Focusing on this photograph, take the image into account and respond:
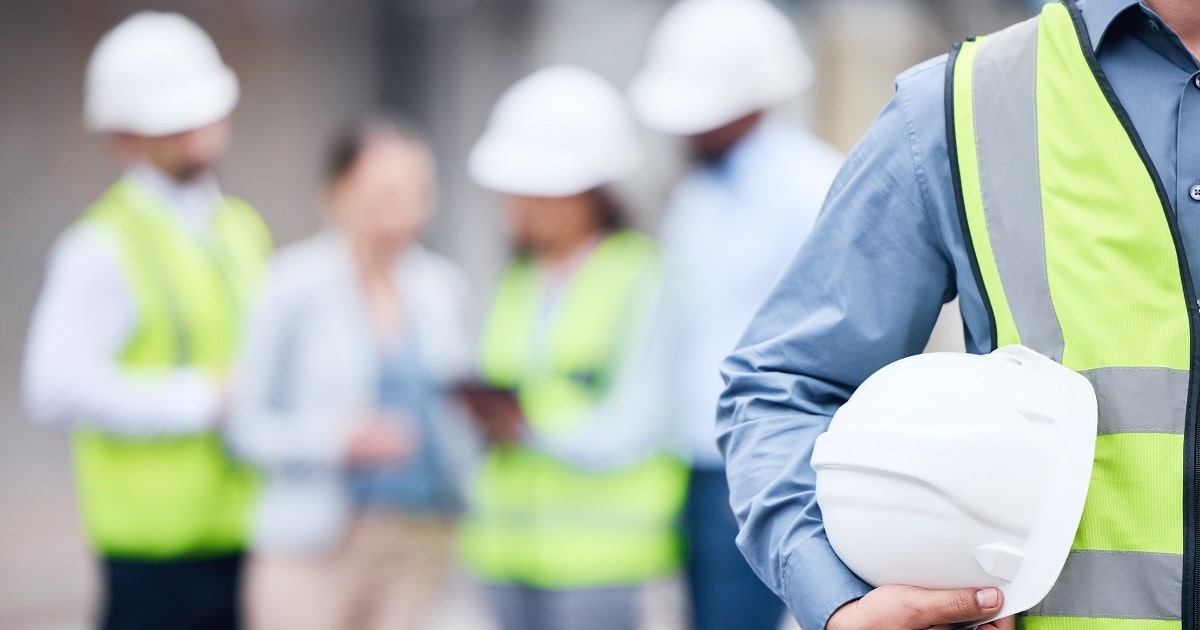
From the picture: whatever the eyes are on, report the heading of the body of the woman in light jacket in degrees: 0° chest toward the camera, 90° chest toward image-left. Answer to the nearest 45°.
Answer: approximately 315°

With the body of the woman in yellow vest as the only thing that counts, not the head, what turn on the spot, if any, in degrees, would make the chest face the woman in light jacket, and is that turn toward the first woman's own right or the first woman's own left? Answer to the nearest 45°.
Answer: approximately 90° to the first woman's own right

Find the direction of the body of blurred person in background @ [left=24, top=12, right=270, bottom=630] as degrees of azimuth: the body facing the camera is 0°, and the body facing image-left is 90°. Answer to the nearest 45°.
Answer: approximately 315°

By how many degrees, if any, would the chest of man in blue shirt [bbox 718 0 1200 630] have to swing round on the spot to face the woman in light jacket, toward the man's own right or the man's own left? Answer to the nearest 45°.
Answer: approximately 135° to the man's own right

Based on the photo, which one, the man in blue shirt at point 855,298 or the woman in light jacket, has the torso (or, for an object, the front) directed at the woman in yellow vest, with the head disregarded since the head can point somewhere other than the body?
the woman in light jacket

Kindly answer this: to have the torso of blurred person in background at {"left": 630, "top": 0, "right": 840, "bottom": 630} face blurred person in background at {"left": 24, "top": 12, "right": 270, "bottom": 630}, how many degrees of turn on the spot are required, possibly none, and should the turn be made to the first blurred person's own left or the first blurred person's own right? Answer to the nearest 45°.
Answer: approximately 45° to the first blurred person's own right

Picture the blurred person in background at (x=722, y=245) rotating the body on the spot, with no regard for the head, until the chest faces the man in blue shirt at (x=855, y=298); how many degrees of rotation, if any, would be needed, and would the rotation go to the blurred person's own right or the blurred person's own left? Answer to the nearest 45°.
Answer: approximately 45° to the blurred person's own left

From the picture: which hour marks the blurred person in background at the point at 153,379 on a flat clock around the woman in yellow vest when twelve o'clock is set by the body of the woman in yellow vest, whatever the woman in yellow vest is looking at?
The blurred person in background is roughly at 2 o'clock from the woman in yellow vest.

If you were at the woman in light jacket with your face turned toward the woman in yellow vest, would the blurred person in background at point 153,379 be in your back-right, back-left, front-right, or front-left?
back-right

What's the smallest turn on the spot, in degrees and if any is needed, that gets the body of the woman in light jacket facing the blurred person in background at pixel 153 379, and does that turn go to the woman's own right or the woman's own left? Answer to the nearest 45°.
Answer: approximately 135° to the woman's own right

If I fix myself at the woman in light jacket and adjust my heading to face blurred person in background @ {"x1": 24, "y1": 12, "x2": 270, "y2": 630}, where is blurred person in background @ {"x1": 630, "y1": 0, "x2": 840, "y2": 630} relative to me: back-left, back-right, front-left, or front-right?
back-left

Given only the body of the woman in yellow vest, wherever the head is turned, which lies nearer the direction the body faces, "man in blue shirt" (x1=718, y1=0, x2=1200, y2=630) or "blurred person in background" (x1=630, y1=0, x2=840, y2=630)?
the man in blue shirt
